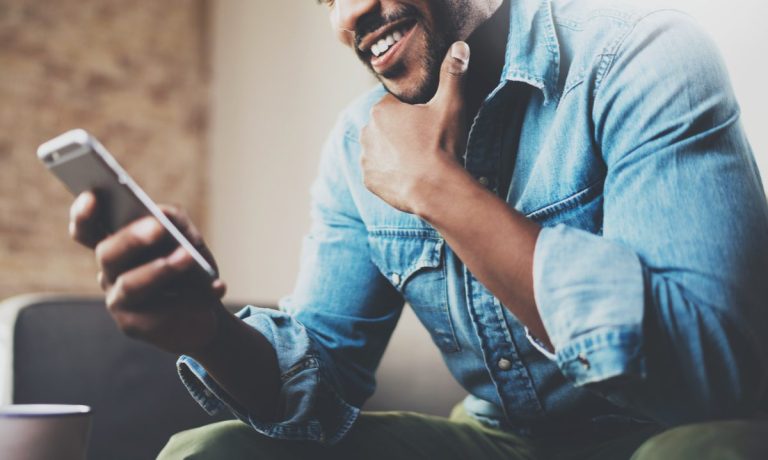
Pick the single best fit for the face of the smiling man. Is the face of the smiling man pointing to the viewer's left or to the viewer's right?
to the viewer's left

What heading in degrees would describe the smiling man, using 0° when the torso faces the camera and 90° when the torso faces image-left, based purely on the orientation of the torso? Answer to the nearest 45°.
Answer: approximately 45°
